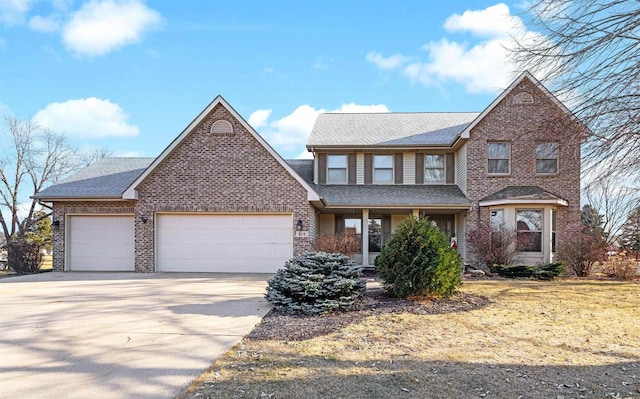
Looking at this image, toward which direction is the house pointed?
toward the camera

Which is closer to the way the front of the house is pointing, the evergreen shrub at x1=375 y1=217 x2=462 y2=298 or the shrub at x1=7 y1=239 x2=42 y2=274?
the evergreen shrub

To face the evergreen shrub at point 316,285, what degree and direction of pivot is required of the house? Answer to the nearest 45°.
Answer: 0° — it already faces it

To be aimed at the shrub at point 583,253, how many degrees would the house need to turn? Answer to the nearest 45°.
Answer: approximately 90° to its left

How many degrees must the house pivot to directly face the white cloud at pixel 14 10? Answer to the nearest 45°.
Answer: approximately 90° to its right

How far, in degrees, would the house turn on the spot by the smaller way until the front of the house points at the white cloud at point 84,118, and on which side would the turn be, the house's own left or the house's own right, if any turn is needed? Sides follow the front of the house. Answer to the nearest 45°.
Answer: approximately 135° to the house's own right

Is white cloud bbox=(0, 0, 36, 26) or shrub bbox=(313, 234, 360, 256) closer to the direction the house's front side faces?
the shrub

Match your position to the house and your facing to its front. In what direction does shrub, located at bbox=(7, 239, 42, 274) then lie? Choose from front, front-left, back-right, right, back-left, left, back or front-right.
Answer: right

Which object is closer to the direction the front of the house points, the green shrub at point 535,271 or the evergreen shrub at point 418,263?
the evergreen shrub
